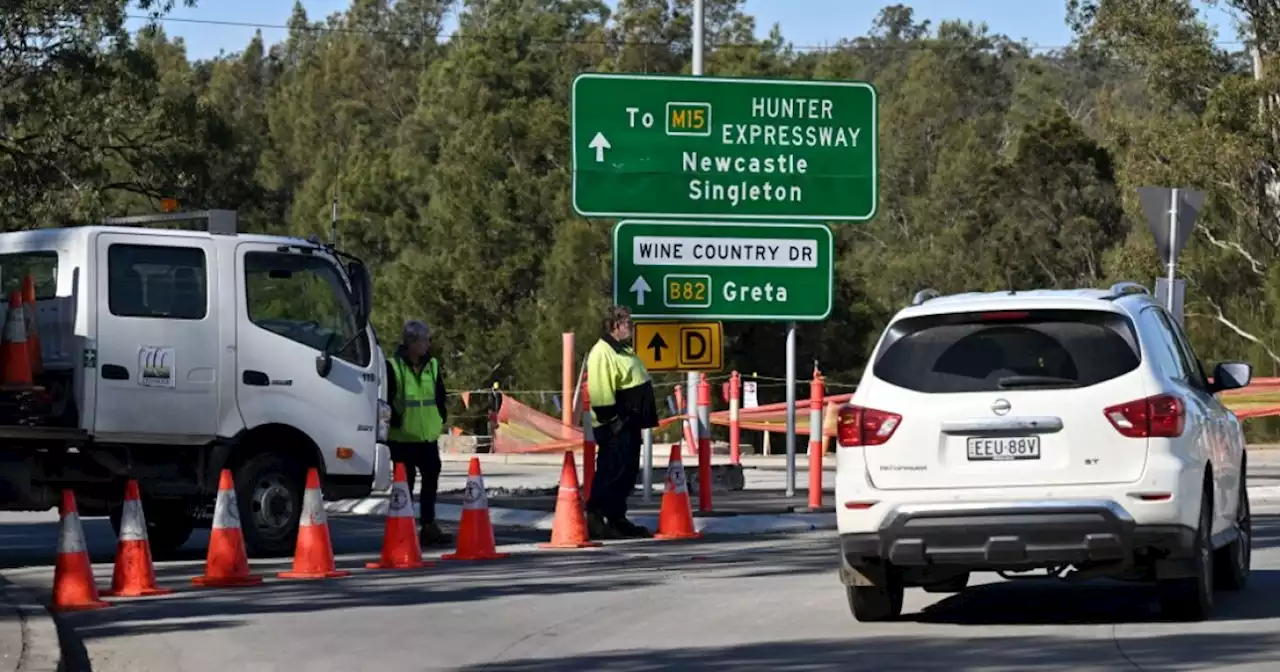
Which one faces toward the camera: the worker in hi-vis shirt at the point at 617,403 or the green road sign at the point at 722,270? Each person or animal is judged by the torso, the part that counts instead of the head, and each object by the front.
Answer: the green road sign

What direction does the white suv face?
away from the camera

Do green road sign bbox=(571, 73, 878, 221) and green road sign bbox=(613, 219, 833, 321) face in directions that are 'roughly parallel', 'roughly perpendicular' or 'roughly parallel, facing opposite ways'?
roughly parallel

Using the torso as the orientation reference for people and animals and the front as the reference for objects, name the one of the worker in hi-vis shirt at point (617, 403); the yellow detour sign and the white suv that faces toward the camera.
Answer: the yellow detour sign

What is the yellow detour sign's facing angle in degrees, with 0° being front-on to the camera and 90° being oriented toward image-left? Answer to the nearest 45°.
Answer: approximately 0°

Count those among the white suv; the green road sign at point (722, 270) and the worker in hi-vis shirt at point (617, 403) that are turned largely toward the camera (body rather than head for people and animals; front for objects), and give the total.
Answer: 1

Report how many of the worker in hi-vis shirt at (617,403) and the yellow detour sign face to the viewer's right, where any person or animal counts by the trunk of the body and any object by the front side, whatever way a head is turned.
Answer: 1

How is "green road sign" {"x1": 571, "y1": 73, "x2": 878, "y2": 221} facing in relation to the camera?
toward the camera

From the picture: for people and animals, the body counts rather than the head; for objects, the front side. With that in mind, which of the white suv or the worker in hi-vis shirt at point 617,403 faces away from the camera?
the white suv

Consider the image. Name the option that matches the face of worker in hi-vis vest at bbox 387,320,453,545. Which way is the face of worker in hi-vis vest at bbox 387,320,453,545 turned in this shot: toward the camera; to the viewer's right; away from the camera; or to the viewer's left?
toward the camera

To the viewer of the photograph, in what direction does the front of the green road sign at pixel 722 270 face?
facing the viewer

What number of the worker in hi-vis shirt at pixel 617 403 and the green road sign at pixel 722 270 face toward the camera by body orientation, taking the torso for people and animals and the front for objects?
1

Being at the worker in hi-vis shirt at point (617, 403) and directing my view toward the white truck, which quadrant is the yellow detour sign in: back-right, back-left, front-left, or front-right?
back-right
